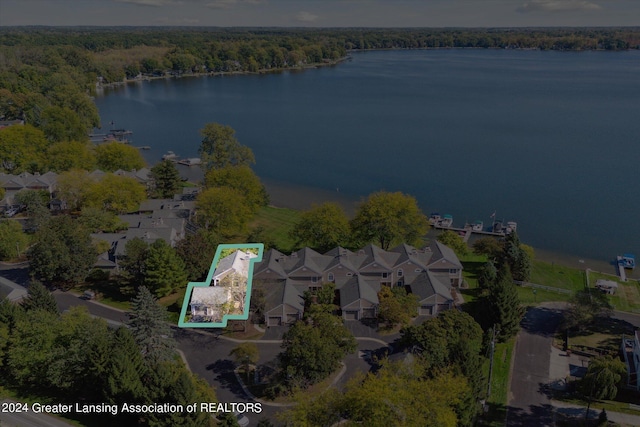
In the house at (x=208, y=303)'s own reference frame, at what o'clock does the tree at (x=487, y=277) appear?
The tree is roughly at 9 o'clock from the house.

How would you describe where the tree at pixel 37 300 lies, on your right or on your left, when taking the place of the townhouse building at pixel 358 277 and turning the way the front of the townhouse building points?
on your right

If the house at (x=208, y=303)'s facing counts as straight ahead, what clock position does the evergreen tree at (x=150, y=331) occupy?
The evergreen tree is roughly at 1 o'clock from the house.

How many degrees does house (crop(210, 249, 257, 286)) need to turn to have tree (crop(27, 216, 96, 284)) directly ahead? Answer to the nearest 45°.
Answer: approximately 90° to its right

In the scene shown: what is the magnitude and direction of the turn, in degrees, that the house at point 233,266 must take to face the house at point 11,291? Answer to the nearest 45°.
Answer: approximately 90° to its right

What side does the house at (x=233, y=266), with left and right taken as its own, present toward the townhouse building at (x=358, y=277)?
left

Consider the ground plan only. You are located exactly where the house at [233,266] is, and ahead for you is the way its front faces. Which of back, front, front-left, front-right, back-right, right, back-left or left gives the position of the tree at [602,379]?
front-left

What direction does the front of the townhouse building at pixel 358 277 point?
toward the camera

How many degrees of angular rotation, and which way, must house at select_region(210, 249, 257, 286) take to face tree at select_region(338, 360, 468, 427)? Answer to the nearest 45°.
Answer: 0° — it already faces it

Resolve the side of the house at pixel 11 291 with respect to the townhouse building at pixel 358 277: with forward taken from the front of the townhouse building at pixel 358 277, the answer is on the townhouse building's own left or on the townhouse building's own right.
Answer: on the townhouse building's own right

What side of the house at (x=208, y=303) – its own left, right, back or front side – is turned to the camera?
front

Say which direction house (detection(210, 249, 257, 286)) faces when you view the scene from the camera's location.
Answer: facing the viewer

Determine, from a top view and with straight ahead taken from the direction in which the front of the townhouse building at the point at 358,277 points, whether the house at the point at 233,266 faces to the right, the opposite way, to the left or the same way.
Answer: the same way

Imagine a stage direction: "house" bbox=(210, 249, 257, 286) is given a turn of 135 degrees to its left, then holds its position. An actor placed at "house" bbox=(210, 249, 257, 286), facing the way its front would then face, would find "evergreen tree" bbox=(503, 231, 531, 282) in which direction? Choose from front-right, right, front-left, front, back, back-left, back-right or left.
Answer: front-right

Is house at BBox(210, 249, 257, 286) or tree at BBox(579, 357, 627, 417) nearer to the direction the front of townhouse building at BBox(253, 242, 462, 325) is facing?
the tree

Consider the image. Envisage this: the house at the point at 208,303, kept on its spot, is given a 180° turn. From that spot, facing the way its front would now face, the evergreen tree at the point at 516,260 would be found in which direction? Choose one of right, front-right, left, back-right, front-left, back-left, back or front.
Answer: right

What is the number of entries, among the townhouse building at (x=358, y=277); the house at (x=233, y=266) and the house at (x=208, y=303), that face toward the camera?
3
